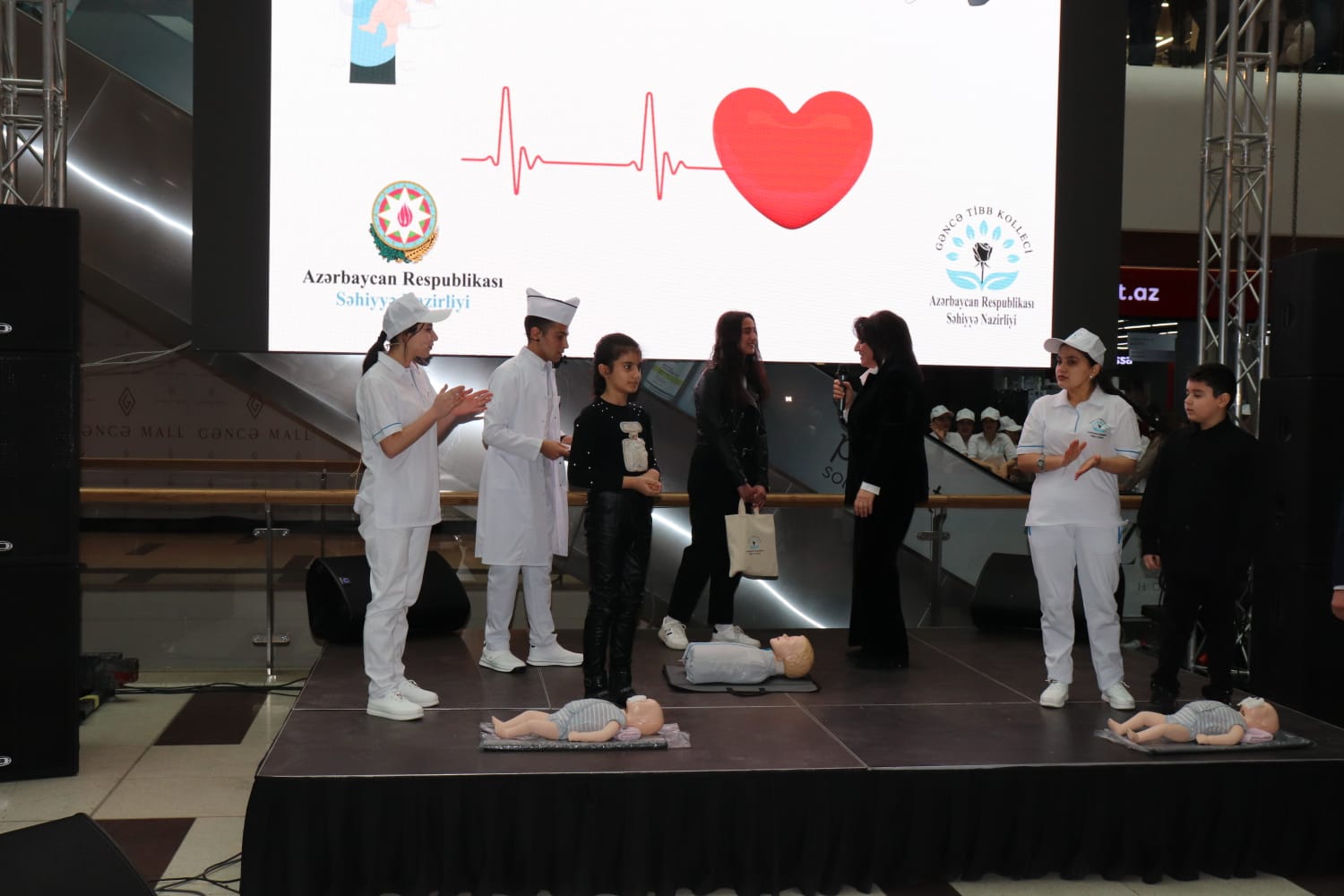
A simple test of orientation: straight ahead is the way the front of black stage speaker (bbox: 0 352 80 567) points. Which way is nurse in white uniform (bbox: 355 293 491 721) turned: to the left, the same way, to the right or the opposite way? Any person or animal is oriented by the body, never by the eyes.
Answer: to the left

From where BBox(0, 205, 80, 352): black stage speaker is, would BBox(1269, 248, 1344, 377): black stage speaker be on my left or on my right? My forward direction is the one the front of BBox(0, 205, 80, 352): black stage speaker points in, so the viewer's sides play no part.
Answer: on my left

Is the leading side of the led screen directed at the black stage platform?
yes

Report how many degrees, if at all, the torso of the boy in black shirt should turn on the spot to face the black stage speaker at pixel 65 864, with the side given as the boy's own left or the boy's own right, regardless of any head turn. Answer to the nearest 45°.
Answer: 0° — they already face it

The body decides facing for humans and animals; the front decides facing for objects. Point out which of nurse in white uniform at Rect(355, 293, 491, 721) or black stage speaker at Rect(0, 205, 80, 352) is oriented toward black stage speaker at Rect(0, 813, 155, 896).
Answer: black stage speaker at Rect(0, 205, 80, 352)

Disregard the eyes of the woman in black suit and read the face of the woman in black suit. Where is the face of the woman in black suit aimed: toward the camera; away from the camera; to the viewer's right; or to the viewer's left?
to the viewer's left

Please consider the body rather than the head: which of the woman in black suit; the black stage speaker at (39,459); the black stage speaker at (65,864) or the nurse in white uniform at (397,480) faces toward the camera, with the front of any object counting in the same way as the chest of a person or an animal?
the black stage speaker at (39,459)

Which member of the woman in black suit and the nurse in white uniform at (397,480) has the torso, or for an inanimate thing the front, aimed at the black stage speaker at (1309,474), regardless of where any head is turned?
the nurse in white uniform

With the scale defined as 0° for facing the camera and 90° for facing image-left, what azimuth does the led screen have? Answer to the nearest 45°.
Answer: approximately 0°
